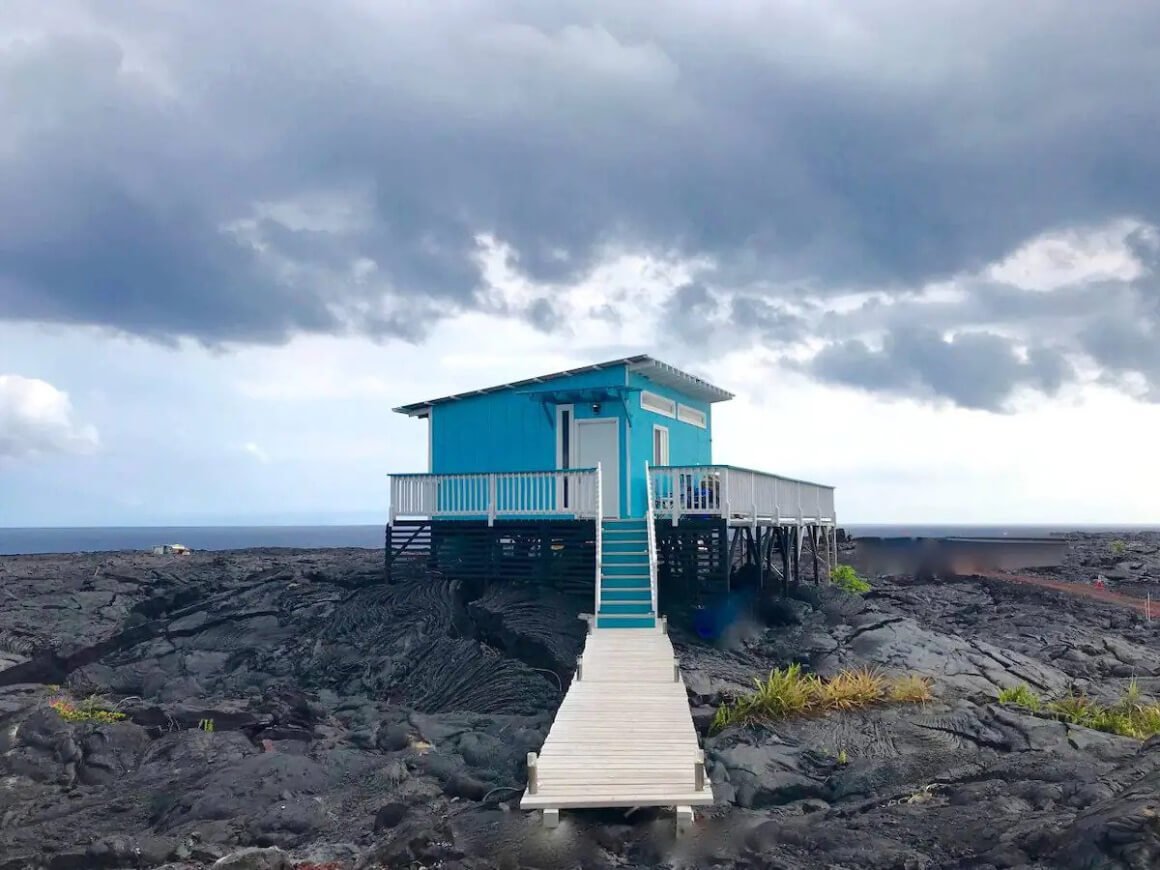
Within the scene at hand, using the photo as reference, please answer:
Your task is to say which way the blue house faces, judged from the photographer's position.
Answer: facing the viewer

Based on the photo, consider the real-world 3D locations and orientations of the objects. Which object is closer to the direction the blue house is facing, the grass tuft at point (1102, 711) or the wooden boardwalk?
the wooden boardwalk

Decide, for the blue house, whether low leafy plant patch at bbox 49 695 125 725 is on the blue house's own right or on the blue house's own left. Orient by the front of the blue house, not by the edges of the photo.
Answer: on the blue house's own right

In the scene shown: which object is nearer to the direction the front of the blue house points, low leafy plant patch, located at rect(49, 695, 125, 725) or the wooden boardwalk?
the wooden boardwalk

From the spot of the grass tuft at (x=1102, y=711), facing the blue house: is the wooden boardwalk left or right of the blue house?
left

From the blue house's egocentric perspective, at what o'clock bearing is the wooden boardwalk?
The wooden boardwalk is roughly at 12 o'clock from the blue house.

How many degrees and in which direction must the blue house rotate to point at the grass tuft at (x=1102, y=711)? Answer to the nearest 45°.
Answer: approximately 45° to its left

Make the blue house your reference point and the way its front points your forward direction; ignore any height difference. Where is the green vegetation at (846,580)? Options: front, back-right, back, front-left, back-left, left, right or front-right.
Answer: back-left

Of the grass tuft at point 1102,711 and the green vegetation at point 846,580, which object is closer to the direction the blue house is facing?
the grass tuft
